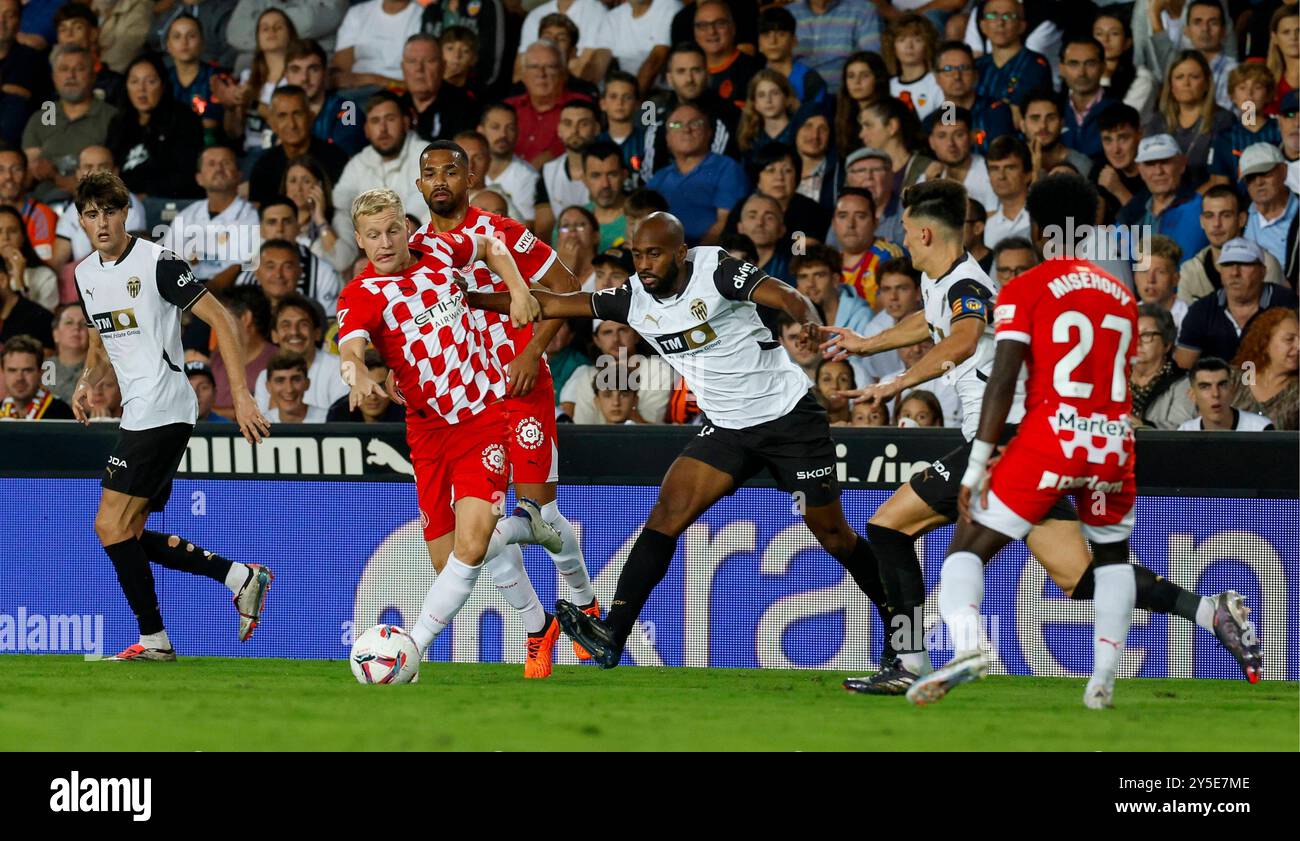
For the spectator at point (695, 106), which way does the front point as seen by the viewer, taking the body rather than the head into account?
toward the camera

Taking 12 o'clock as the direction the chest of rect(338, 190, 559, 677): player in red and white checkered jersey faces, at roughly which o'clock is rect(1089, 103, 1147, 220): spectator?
The spectator is roughly at 8 o'clock from the player in red and white checkered jersey.

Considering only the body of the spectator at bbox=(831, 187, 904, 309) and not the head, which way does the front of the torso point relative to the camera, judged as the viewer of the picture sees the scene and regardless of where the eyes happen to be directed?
toward the camera

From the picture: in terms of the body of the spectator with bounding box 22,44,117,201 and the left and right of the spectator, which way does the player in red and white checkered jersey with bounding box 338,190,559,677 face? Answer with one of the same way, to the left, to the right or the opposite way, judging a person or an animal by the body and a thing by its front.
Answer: the same way

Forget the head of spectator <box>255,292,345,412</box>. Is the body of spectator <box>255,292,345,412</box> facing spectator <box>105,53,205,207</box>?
no

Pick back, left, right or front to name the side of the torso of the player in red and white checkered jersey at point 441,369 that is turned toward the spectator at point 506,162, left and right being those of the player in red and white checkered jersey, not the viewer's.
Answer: back

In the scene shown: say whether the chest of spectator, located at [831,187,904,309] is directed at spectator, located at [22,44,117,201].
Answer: no

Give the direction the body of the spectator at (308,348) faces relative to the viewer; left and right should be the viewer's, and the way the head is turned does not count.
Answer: facing the viewer

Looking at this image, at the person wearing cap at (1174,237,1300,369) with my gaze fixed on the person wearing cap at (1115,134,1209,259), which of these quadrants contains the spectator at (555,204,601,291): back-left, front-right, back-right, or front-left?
front-left

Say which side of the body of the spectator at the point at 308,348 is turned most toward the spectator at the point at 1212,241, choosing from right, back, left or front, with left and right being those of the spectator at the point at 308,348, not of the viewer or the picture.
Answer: left

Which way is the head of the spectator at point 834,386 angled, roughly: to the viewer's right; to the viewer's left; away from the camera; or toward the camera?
toward the camera

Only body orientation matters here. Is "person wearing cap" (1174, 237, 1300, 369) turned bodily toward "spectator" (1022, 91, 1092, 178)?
no

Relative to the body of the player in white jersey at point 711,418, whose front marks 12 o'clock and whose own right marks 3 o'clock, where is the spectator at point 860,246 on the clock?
The spectator is roughly at 5 o'clock from the player in white jersey.

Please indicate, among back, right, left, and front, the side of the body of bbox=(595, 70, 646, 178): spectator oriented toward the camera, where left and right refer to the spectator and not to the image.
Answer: front

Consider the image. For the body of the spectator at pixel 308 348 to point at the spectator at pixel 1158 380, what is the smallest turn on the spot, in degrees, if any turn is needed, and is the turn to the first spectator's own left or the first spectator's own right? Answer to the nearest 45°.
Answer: approximately 45° to the first spectator's own left
